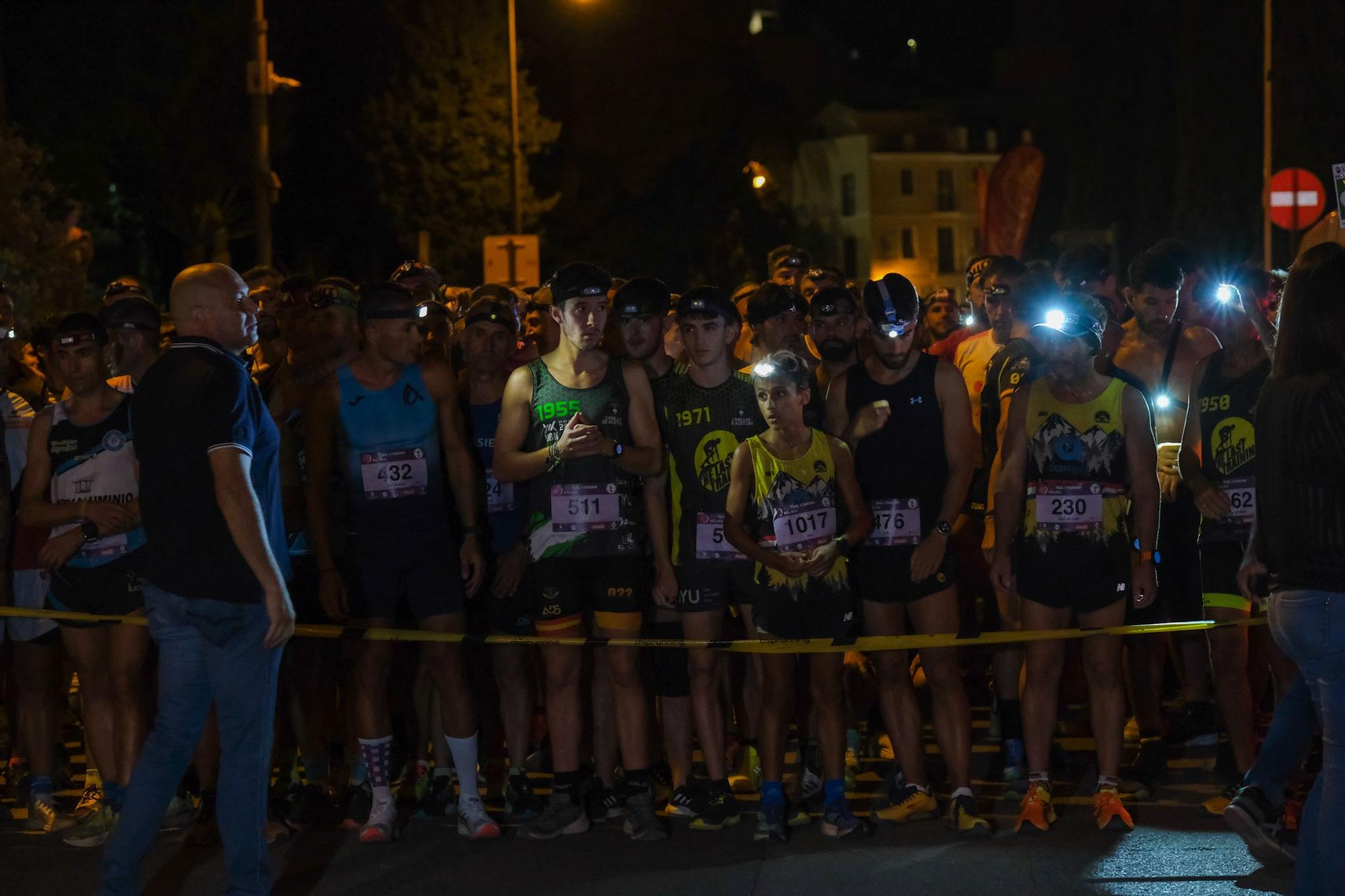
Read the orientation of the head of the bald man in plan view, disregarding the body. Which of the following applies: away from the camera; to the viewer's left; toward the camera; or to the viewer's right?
to the viewer's right

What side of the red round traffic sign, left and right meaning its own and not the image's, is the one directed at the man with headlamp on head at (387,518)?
front

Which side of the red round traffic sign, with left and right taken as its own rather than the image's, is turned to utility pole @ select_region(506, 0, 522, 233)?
right

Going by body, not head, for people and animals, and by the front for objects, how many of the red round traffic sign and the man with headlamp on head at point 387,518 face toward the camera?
2

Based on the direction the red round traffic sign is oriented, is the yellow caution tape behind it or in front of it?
in front

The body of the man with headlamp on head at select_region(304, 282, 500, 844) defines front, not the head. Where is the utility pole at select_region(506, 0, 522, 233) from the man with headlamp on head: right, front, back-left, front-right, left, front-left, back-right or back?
back

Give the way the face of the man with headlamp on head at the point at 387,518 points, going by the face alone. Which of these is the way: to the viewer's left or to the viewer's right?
to the viewer's right

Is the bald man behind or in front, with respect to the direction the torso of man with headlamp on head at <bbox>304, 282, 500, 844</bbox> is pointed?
in front

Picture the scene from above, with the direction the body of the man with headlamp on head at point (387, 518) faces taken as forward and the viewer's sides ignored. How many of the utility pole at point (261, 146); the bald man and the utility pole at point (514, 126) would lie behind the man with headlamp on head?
2

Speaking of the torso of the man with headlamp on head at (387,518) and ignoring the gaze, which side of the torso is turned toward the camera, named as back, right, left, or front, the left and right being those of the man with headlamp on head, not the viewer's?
front

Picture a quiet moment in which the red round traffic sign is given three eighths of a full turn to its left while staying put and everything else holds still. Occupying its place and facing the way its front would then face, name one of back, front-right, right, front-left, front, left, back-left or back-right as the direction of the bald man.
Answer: back-right

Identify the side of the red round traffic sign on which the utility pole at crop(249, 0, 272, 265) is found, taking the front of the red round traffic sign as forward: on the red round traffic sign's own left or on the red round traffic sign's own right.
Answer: on the red round traffic sign's own right
